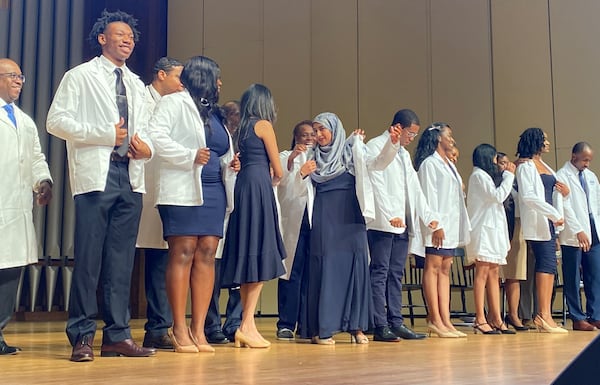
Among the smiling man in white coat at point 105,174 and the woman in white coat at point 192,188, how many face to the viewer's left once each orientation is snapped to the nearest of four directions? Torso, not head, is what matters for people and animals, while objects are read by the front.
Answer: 0

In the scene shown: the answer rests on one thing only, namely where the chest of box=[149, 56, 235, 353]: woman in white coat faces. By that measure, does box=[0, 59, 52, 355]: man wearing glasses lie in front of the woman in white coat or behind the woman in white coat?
behind

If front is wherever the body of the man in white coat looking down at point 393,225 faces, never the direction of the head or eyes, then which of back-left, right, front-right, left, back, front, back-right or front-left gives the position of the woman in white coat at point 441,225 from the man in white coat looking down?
left

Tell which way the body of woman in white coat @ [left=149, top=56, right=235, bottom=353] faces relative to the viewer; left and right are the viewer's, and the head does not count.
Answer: facing the viewer and to the right of the viewer

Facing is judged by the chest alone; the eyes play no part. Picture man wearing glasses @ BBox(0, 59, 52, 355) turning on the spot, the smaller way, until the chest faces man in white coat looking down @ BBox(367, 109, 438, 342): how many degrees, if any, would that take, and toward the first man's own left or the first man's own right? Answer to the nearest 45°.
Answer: approximately 45° to the first man's own left

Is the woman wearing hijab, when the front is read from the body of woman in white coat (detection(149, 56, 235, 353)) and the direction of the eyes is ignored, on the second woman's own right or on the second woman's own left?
on the second woman's own left

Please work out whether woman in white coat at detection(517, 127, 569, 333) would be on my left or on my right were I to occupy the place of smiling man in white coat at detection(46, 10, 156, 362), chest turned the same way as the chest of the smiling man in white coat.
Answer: on my left

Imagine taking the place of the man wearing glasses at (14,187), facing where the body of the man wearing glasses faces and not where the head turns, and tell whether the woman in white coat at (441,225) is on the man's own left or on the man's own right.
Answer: on the man's own left

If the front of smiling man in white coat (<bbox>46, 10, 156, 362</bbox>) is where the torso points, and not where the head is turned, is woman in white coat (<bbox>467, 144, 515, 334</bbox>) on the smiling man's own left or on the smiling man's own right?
on the smiling man's own left

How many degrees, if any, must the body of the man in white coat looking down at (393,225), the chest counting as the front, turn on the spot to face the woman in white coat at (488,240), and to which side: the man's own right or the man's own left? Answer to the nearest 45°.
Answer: approximately 90° to the man's own left

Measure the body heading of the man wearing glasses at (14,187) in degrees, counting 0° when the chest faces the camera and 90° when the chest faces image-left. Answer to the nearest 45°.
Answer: approximately 315°

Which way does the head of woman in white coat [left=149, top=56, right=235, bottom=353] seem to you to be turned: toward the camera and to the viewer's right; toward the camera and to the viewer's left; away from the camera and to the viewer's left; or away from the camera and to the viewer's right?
away from the camera and to the viewer's right

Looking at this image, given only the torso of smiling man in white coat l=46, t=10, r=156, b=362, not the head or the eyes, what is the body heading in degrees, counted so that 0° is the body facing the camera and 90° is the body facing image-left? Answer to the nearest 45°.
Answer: approximately 315°
